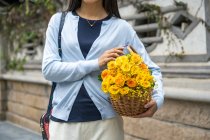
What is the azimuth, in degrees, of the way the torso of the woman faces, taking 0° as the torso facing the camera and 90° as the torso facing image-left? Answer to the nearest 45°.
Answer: approximately 0°

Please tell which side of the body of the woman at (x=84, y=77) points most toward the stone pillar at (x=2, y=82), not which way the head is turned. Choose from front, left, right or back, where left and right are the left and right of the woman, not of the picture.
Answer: back
